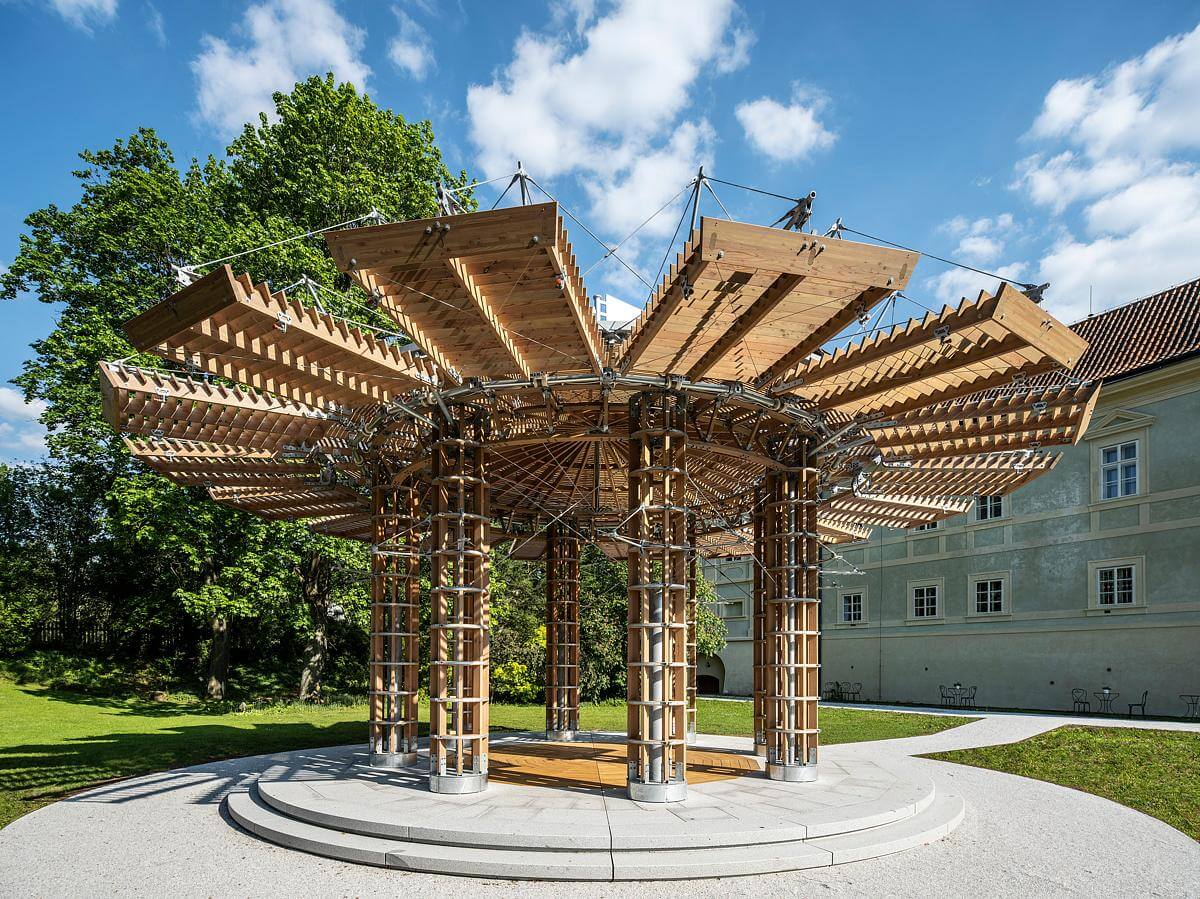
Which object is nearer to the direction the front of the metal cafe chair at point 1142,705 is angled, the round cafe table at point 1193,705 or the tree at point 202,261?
the tree

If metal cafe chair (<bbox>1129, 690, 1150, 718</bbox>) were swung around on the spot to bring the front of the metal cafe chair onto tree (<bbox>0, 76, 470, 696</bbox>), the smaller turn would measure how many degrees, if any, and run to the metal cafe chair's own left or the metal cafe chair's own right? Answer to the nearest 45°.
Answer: approximately 45° to the metal cafe chair's own left

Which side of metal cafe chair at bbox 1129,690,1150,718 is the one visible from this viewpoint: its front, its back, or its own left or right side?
left

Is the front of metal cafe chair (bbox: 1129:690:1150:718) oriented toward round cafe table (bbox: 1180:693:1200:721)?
no
